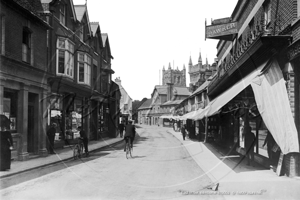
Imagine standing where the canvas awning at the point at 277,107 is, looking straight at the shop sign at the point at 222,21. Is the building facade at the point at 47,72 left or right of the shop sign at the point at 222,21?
left

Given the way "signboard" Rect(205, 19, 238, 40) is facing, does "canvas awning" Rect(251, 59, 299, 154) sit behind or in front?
in front

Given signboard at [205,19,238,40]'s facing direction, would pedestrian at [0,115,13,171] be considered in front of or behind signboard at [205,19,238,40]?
in front

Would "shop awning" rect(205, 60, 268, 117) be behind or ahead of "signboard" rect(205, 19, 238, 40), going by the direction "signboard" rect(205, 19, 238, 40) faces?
ahead

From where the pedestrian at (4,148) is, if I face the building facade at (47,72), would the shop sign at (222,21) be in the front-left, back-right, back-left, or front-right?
front-right

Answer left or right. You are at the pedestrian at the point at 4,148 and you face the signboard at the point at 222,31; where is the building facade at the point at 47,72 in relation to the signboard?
left
